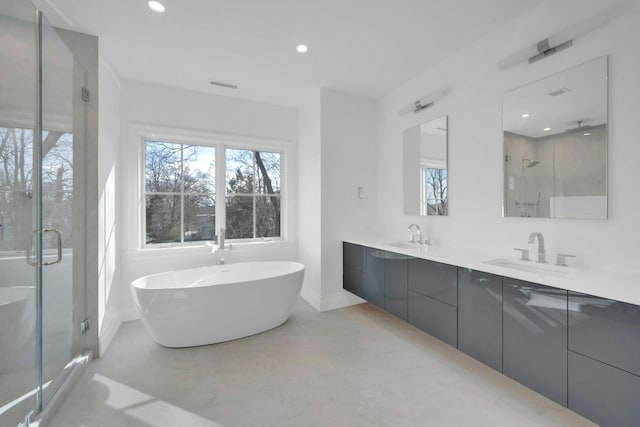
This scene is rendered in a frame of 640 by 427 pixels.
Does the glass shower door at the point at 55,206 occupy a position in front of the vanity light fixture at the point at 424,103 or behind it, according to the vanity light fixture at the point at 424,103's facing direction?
in front

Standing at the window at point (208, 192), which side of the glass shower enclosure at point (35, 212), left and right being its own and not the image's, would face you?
left

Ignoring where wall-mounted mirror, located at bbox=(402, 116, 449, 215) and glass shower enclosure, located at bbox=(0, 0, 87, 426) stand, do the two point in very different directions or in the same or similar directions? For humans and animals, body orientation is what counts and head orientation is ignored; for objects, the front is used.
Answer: very different directions

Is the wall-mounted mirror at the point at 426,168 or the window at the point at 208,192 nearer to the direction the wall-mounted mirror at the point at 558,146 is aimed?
the window

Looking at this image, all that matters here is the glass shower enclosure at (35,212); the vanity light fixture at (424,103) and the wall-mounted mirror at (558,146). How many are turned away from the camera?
0

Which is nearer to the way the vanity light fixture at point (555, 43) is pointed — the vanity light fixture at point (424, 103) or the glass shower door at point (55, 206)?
the glass shower door

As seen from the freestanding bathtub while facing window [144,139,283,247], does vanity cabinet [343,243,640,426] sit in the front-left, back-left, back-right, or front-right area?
back-right

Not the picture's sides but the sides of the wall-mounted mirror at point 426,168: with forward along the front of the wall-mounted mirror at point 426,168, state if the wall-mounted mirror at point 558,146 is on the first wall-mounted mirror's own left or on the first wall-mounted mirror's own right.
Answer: on the first wall-mounted mirror's own left

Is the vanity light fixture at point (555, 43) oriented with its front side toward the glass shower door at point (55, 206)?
yes

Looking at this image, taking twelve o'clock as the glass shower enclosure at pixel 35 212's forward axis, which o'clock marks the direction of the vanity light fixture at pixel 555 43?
The vanity light fixture is roughly at 12 o'clock from the glass shower enclosure.

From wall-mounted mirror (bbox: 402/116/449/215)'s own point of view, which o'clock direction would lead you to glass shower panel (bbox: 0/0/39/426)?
The glass shower panel is roughly at 12 o'clock from the wall-mounted mirror.

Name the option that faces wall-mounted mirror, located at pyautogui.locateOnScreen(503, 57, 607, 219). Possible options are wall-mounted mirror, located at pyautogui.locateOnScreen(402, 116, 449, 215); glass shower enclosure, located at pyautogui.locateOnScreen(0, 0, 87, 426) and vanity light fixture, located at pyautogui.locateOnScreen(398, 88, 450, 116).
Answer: the glass shower enclosure

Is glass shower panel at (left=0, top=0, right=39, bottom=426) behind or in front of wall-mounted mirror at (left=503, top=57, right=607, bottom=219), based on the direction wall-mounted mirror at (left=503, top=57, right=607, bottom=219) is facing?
in front

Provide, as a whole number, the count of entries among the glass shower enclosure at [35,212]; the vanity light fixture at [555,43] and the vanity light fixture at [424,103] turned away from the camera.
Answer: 0
